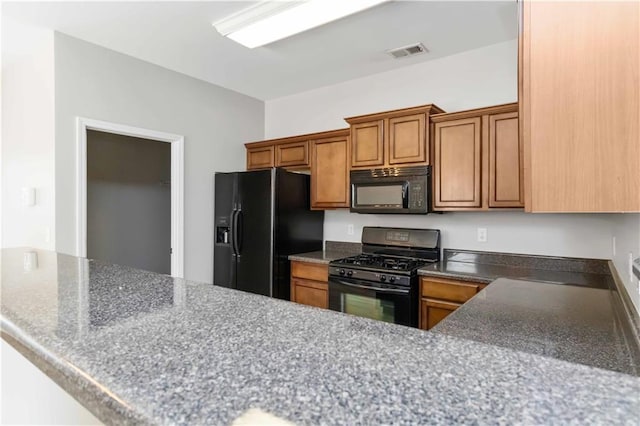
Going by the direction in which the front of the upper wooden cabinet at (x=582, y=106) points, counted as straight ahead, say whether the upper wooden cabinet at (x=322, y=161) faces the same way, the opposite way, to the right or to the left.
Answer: to the left

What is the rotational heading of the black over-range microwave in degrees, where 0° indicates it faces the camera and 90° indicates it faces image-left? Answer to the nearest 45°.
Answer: approximately 45°

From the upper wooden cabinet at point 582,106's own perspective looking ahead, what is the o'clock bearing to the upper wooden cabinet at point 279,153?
the upper wooden cabinet at point 279,153 is roughly at 1 o'clock from the upper wooden cabinet at point 582,106.

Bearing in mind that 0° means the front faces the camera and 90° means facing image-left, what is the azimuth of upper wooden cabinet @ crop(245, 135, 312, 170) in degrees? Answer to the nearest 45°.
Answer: approximately 45°

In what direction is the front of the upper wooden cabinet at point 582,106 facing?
to the viewer's left

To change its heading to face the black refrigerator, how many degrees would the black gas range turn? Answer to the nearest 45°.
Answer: approximately 45° to its right

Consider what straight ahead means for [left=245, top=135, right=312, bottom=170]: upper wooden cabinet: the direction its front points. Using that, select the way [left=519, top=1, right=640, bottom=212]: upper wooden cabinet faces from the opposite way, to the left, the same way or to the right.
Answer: to the right

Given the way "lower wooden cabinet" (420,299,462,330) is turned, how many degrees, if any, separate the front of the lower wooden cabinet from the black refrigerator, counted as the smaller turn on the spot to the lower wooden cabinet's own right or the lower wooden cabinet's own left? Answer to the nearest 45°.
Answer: approximately 45° to the lower wooden cabinet's own right
